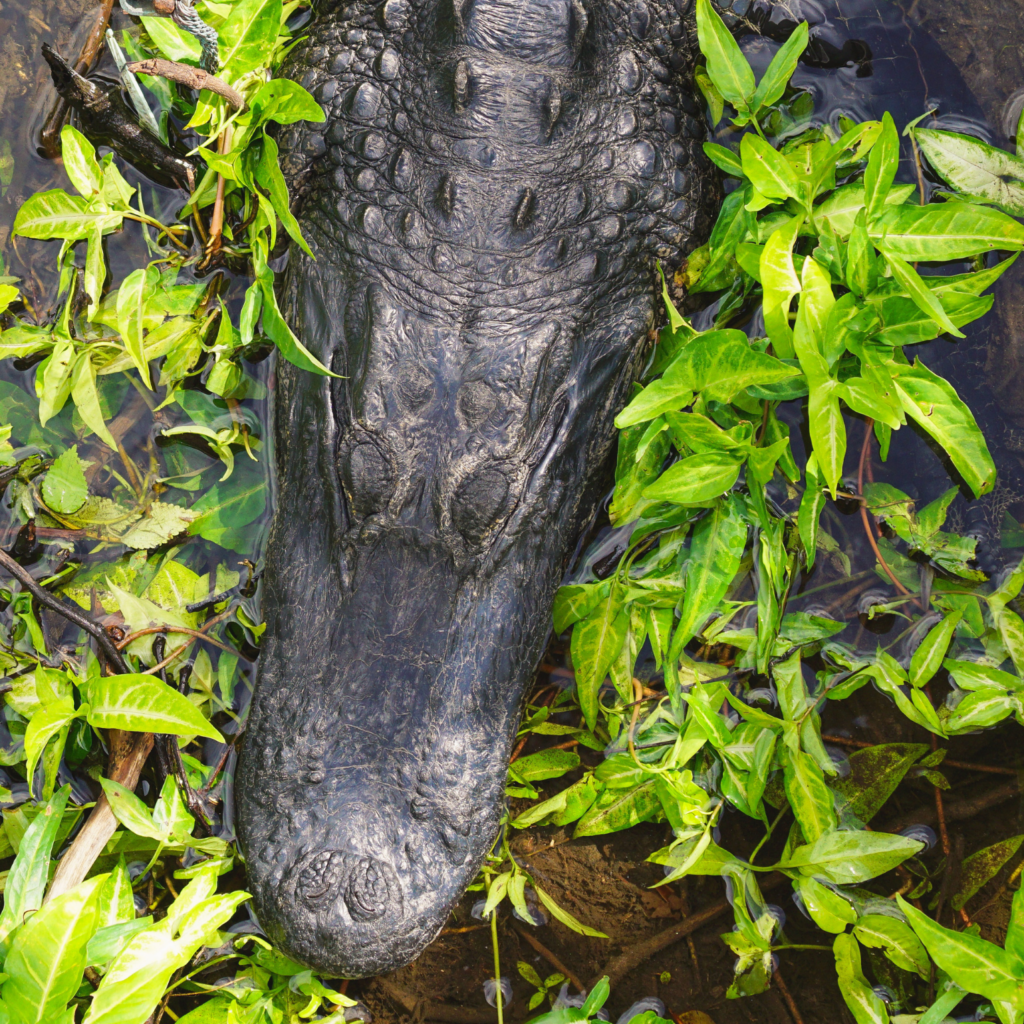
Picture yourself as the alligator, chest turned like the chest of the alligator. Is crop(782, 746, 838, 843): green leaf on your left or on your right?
on your left

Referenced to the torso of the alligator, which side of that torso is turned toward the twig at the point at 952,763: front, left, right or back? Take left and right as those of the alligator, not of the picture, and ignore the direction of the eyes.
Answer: left

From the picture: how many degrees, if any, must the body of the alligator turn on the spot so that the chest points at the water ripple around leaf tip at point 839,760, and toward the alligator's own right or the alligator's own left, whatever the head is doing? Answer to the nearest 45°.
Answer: approximately 90° to the alligator's own left

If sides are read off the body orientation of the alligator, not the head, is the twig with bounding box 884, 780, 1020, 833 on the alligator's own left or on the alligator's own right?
on the alligator's own left

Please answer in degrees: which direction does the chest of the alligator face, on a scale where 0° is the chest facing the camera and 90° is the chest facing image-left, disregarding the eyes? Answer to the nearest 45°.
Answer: approximately 0°

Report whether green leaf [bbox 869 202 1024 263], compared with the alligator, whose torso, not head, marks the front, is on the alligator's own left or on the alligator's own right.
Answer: on the alligator's own left

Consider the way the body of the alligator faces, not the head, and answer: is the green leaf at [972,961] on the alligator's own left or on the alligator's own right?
on the alligator's own left
